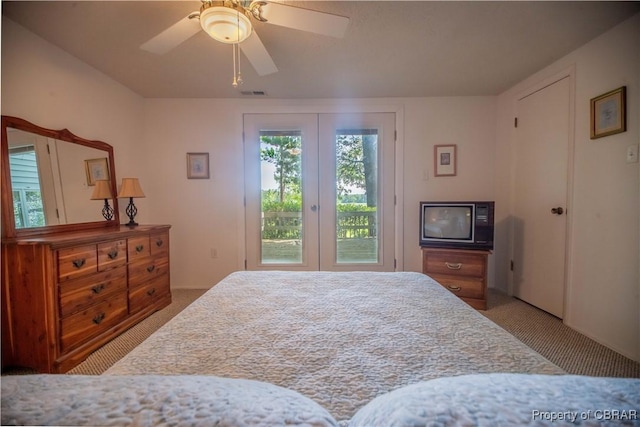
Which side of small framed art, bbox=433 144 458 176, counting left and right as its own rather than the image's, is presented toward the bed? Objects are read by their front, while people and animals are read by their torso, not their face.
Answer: front

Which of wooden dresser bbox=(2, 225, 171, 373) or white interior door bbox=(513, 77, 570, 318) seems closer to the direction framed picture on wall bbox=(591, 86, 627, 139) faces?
the wooden dresser

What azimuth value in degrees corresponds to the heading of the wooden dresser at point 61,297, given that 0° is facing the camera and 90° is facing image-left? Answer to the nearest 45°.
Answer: approximately 315°

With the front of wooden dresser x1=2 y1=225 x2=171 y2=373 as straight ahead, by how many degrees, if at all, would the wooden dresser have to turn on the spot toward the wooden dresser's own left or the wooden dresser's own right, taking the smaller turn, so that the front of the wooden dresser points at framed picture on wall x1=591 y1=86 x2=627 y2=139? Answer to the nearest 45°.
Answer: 0° — it already faces it

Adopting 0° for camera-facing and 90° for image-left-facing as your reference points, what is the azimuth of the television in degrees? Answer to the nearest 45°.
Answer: approximately 0°

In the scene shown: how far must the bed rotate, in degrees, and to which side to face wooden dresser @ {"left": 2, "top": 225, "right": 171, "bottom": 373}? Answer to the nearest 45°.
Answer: approximately 45° to its left

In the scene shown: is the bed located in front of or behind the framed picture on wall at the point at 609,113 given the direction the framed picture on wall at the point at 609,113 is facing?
in front

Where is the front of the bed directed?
away from the camera

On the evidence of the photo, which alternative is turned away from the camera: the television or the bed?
the bed
